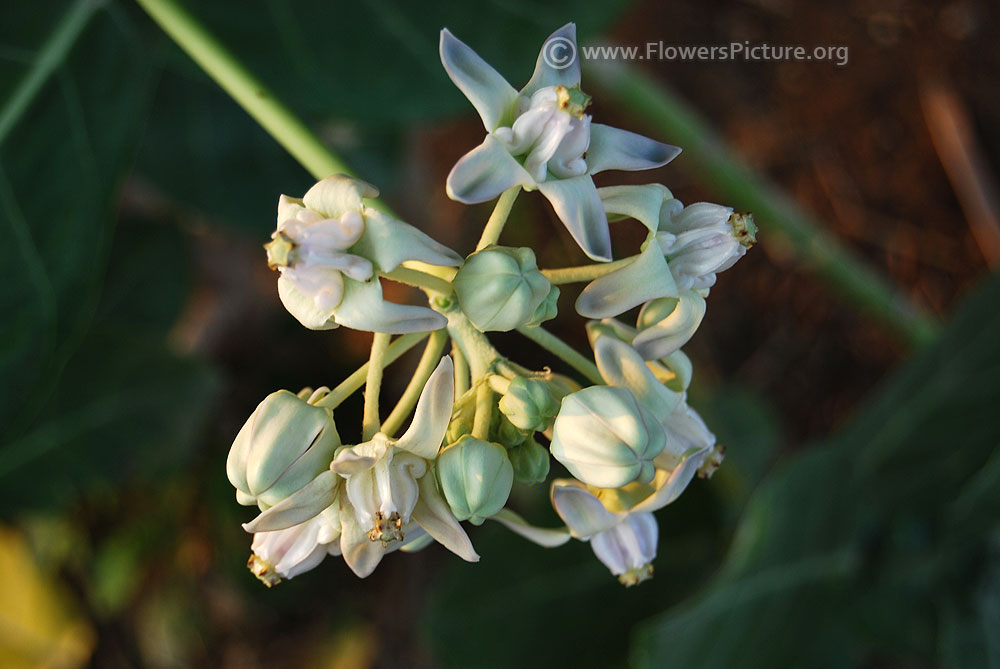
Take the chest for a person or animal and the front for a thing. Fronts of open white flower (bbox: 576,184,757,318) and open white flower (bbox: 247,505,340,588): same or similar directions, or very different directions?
very different directions

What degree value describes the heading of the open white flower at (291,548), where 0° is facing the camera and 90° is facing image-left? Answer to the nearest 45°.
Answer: approximately 90°

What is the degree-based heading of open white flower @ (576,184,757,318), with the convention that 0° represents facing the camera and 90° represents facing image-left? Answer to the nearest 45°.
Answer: approximately 270°

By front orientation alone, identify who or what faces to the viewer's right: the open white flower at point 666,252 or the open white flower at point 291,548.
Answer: the open white flower at point 666,252

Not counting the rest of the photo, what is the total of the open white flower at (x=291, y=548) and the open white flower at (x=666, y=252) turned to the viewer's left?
1
